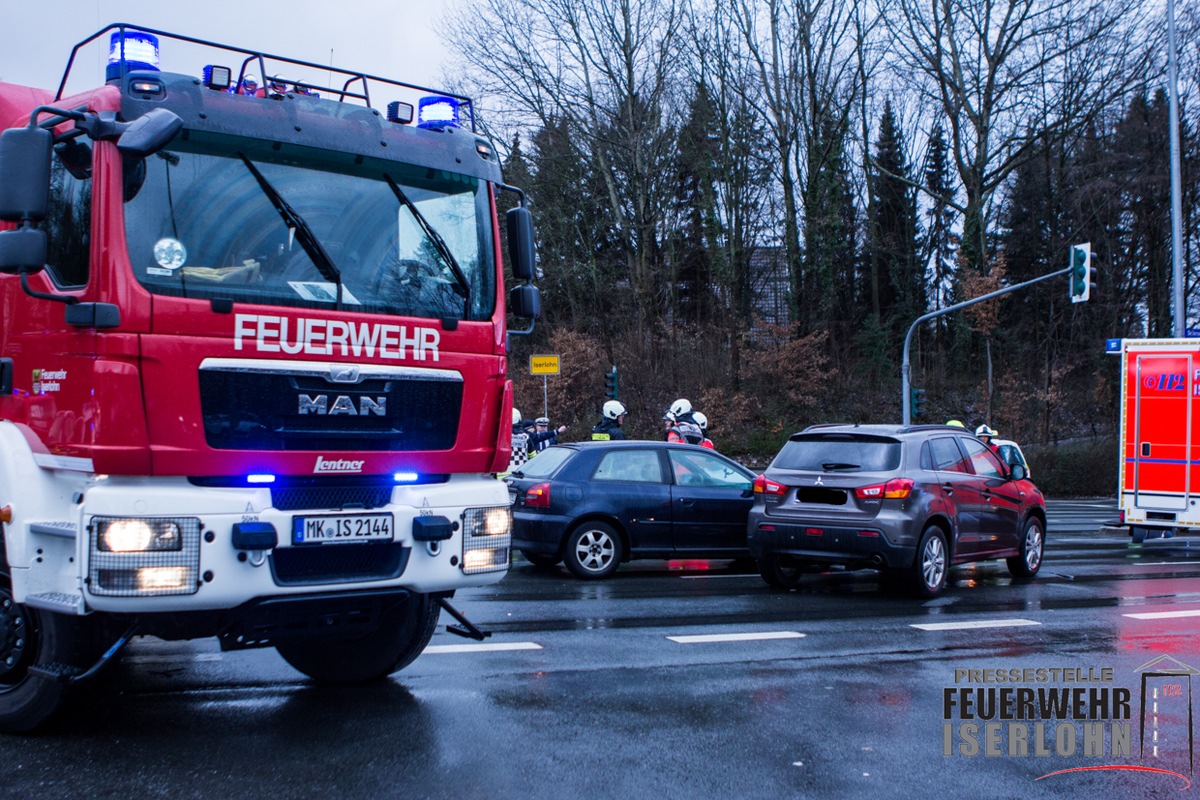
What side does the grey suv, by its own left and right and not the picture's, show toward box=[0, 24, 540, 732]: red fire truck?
back

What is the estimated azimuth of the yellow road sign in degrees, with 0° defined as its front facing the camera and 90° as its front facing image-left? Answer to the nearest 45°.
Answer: approximately 0°

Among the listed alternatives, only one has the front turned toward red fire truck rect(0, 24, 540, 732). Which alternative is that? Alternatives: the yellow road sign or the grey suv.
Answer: the yellow road sign

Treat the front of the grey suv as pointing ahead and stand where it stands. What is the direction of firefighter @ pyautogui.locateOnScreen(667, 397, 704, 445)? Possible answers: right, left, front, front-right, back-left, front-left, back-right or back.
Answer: left

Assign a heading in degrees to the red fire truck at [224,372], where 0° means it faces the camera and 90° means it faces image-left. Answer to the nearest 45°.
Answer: approximately 315°

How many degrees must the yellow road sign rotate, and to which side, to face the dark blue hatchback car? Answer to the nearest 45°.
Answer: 0° — it already faces it

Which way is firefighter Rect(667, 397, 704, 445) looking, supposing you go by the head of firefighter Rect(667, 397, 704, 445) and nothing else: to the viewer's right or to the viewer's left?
to the viewer's left

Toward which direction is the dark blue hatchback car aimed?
to the viewer's right

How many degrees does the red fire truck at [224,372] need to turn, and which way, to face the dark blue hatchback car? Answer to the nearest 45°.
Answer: approximately 90° to its left

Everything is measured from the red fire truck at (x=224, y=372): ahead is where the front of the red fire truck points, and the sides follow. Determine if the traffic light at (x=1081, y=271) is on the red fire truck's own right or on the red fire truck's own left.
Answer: on the red fire truck's own left

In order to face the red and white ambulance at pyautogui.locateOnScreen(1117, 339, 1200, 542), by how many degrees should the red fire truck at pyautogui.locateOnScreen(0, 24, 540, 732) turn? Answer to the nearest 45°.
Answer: approximately 90° to its left

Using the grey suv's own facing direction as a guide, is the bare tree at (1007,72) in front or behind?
in front

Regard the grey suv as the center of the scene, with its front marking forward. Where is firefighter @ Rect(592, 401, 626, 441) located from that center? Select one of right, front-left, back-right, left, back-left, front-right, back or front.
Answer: left

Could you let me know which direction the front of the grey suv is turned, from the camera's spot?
facing away from the viewer and to the right of the viewer

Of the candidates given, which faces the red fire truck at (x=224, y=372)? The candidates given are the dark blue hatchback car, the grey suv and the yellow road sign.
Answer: the yellow road sign

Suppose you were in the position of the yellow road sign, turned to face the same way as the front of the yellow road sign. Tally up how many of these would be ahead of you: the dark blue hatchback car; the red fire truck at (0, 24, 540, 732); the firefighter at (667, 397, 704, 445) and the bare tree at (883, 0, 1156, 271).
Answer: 3

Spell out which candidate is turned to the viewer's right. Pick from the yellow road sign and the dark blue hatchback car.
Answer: the dark blue hatchback car

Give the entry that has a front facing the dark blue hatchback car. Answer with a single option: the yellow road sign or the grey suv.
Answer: the yellow road sign

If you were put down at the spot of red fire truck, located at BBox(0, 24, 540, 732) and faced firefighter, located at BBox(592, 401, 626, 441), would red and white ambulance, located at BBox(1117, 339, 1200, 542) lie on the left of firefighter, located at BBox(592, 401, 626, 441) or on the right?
right
